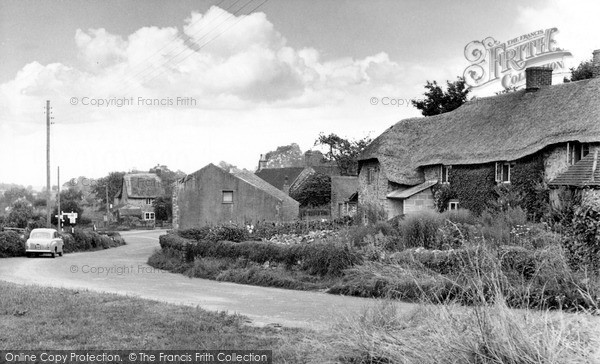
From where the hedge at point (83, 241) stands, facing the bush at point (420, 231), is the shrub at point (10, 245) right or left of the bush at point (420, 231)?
right

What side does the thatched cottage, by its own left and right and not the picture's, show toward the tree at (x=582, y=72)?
back

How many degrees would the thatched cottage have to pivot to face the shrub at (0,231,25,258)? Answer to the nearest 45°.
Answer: approximately 45° to its right

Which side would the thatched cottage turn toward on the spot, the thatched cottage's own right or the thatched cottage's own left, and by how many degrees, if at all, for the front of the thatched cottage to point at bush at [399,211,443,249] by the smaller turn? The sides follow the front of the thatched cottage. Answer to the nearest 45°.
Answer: approximately 45° to the thatched cottage's own left

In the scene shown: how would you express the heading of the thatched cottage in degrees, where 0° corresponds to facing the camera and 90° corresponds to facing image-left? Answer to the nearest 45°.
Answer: approximately 45°
